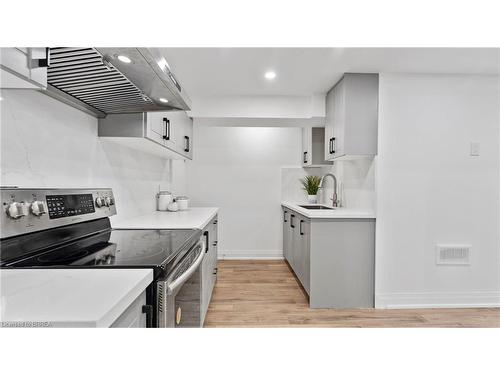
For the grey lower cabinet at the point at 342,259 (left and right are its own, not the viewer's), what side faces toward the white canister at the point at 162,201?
front

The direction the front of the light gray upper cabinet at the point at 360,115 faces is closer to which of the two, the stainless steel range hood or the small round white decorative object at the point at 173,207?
the small round white decorative object

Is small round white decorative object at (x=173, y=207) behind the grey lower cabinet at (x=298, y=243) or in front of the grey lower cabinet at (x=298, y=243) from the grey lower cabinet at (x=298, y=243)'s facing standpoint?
in front

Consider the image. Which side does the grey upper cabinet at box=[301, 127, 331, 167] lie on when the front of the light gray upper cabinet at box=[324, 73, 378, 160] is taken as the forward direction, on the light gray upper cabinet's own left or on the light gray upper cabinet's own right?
on the light gray upper cabinet's own right

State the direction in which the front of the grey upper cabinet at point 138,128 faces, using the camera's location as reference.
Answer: facing to the right of the viewer

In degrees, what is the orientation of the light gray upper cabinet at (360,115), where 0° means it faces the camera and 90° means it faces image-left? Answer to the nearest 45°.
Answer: approximately 90°

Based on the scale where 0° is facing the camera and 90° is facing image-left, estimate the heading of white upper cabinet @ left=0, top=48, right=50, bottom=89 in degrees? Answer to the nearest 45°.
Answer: approximately 315°

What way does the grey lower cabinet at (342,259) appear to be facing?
to the viewer's left

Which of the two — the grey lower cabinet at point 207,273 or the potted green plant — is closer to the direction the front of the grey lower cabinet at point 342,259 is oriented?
the grey lower cabinet

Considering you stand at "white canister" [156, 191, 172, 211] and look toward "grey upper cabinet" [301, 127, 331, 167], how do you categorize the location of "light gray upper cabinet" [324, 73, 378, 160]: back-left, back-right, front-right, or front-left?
front-right

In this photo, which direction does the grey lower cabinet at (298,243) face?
to the viewer's left

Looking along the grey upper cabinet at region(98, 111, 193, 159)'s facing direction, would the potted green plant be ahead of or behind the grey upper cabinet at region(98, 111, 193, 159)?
ahead

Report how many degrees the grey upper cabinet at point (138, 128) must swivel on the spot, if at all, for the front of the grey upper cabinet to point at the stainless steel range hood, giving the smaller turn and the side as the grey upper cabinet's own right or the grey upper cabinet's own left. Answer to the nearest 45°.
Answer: approximately 90° to the grey upper cabinet's own right

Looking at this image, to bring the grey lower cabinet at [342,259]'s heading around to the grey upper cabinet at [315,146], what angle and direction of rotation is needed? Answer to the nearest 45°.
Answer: approximately 90° to its right
